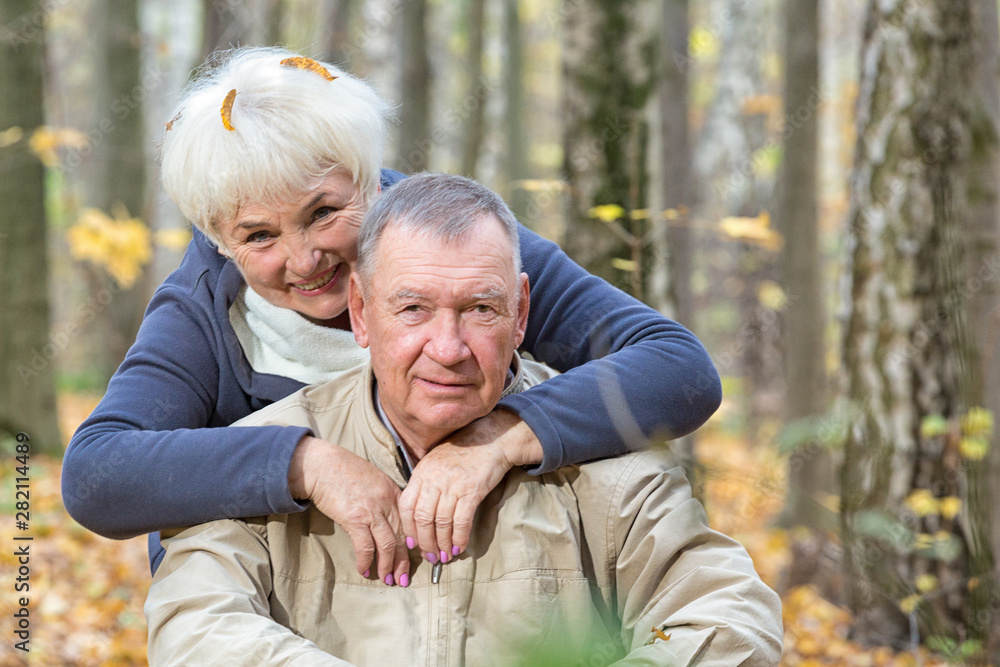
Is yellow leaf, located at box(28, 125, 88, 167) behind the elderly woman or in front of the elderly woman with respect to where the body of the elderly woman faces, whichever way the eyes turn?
behind

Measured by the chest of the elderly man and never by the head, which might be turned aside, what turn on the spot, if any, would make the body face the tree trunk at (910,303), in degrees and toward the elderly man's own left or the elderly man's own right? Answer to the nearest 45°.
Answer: approximately 135° to the elderly man's own left

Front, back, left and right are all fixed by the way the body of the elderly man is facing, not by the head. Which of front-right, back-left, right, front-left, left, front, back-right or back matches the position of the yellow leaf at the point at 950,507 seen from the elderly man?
back-left

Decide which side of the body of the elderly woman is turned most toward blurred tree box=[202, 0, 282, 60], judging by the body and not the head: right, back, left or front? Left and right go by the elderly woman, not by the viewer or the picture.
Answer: back

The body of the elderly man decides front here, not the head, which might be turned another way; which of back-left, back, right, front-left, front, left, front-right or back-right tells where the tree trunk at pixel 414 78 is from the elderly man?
back

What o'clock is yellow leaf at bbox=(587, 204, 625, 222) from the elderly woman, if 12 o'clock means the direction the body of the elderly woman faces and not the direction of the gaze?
The yellow leaf is roughly at 7 o'clock from the elderly woman.

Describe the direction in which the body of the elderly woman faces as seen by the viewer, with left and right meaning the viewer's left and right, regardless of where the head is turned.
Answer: facing the viewer

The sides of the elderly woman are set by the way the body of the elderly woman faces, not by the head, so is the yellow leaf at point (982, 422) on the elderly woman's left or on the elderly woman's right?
on the elderly woman's left

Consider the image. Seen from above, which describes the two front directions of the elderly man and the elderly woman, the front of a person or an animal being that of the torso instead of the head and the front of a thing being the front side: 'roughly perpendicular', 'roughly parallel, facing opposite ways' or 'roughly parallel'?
roughly parallel

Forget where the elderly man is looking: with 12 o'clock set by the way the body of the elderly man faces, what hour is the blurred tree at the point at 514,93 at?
The blurred tree is roughly at 6 o'clock from the elderly man.

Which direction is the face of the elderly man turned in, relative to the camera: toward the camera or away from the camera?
toward the camera
